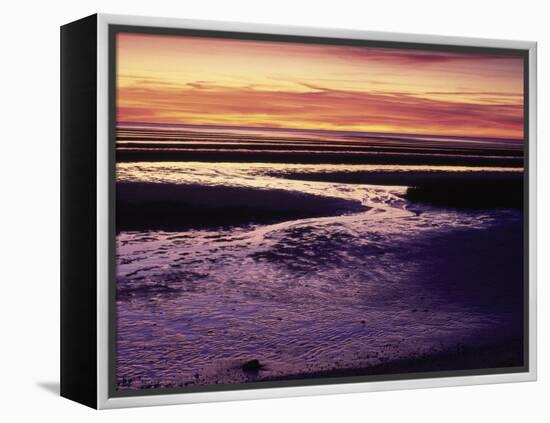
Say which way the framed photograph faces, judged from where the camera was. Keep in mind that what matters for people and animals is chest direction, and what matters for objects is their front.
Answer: facing the viewer and to the right of the viewer
